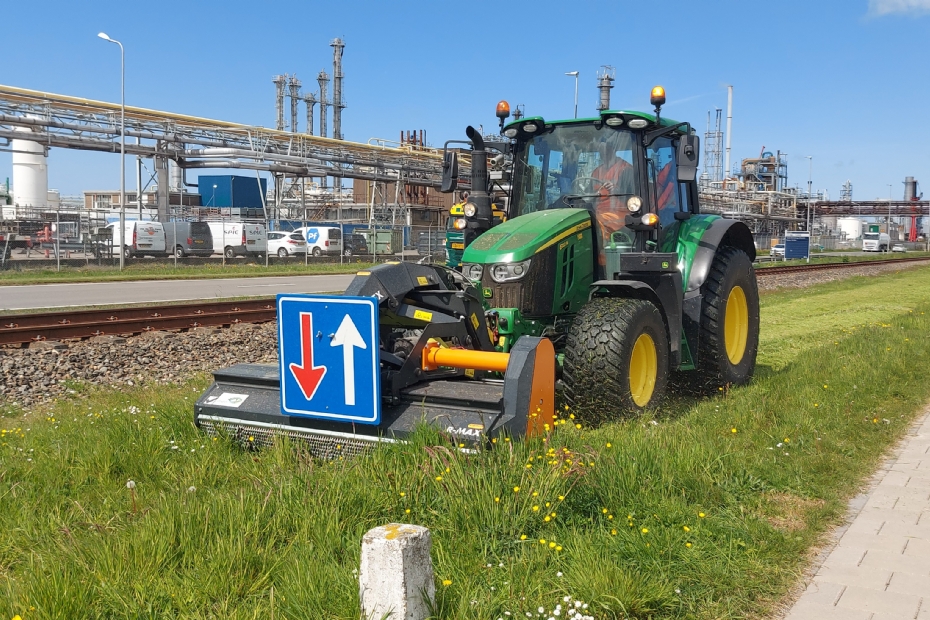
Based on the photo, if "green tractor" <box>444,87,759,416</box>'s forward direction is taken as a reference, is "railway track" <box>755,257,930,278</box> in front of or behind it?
behind

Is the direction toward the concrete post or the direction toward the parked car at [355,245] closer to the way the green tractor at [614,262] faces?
the concrete post

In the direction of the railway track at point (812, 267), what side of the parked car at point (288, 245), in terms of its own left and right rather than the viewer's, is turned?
back

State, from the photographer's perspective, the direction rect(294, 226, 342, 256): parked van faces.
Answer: facing away from the viewer and to the left of the viewer

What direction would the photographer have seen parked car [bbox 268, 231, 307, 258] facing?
facing away from the viewer and to the left of the viewer

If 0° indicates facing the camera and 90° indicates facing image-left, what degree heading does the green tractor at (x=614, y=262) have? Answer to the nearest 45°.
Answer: approximately 45°

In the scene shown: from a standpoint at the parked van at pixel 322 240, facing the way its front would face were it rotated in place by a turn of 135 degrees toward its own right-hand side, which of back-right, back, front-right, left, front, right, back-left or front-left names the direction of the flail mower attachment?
right
